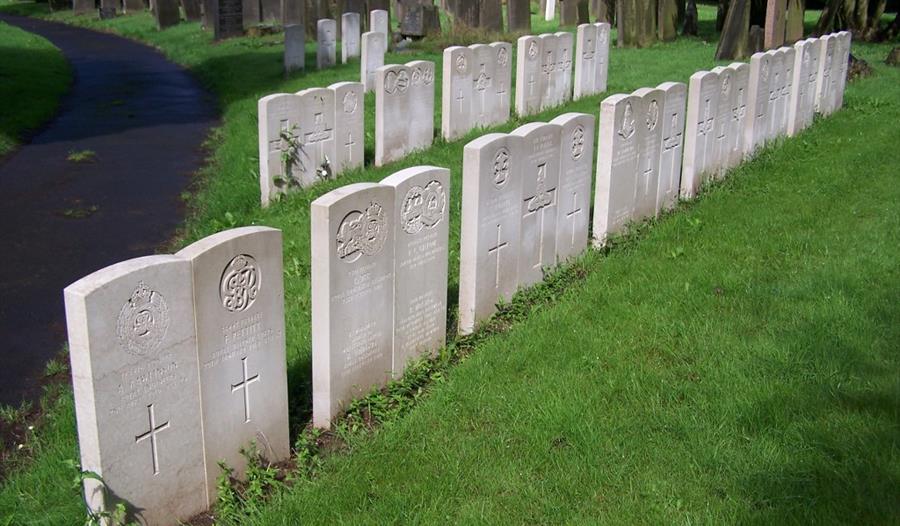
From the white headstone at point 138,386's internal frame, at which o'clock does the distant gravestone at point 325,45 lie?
The distant gravestone is roughly at 8 o'clock from the white headstone.

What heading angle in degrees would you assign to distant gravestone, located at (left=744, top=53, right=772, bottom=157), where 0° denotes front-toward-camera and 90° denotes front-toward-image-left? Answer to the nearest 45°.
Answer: approximately 315°

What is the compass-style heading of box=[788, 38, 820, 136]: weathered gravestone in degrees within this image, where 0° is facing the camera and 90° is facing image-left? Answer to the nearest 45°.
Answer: approximately 315°

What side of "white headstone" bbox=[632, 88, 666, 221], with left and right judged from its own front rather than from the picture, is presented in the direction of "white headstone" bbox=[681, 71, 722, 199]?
left

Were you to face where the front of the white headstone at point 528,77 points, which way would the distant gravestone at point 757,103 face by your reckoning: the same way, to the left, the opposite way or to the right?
the same way

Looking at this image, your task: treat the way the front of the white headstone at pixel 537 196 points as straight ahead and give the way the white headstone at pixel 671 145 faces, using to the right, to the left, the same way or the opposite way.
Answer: the same way

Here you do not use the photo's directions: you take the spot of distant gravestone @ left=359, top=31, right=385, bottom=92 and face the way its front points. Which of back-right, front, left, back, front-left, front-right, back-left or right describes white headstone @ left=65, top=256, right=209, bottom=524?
front-right

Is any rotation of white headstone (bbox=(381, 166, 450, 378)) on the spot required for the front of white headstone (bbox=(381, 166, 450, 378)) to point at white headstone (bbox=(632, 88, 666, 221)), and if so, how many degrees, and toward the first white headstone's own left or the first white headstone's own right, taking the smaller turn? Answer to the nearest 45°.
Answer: approximately 90° to the first white headstone's own left

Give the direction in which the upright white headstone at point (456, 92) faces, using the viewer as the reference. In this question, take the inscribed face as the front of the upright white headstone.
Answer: facing the viewer and to the right of the viewer

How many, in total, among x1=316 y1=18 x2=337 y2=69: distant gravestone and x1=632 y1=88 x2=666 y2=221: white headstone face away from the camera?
0

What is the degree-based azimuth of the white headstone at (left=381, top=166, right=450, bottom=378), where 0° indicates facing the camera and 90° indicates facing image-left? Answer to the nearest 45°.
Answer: approximately 315°

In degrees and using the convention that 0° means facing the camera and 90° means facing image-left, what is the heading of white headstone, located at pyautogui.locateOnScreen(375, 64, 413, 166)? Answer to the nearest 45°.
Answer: approximately 315°

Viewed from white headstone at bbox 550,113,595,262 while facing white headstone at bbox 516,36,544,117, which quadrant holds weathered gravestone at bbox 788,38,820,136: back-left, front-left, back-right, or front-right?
front-right

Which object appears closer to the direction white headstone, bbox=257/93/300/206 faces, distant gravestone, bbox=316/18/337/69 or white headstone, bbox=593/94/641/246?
the white headstone

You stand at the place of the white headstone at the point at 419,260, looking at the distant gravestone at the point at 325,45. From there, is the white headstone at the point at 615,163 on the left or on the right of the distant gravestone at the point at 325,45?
right

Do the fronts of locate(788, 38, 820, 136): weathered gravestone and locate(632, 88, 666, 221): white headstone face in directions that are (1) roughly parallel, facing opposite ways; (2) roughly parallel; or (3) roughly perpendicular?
roughly parallel

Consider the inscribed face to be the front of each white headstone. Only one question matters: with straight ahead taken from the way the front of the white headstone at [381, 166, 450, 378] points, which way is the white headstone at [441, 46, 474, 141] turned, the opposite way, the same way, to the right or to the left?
the same way

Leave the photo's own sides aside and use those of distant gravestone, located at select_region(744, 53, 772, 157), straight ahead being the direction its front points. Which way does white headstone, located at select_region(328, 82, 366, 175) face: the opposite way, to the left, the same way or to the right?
the same way
